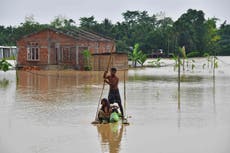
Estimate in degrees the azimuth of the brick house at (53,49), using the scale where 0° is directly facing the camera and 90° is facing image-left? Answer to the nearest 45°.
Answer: approximately 0°

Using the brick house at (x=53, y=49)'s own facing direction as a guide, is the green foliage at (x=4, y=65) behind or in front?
in front

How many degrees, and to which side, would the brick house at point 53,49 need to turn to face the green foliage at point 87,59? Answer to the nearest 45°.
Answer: approximately 45° to its left
